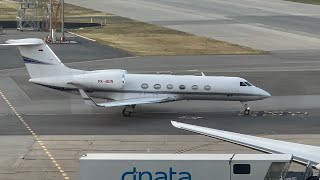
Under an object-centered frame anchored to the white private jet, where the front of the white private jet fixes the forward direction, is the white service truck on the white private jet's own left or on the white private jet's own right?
on the white private jet's own right

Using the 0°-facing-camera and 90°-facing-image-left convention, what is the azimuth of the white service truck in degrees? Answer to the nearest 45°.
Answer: approximately 270°

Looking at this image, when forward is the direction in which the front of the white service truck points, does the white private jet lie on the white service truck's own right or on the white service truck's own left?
on the white service truck's own left

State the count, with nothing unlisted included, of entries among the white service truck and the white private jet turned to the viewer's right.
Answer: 2

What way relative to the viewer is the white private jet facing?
to the viewer's right
